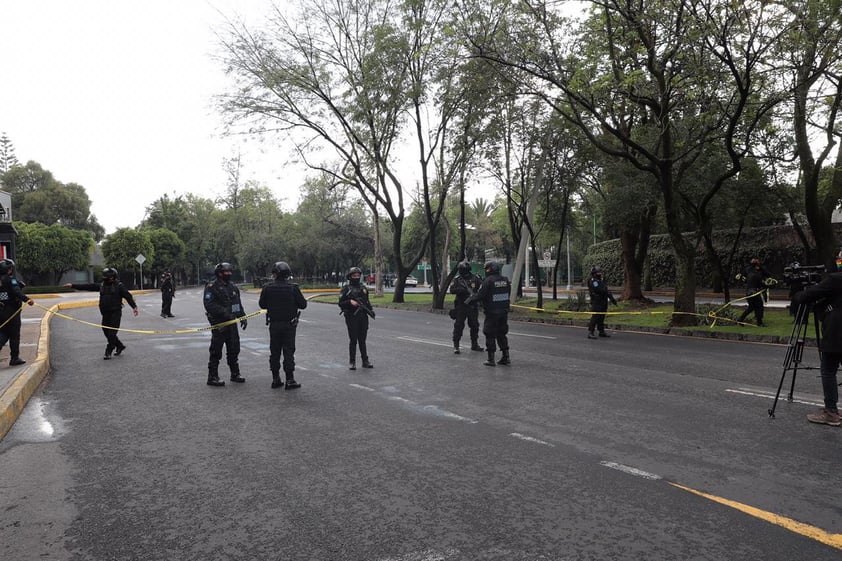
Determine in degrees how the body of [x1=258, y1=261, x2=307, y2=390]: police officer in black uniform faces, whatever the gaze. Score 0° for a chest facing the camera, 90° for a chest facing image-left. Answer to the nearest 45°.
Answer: approximately 180°

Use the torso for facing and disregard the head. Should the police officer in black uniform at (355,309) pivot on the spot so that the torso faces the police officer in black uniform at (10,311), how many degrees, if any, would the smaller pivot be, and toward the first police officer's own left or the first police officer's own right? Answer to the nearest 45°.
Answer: approximately 90° to the first police officer's own right

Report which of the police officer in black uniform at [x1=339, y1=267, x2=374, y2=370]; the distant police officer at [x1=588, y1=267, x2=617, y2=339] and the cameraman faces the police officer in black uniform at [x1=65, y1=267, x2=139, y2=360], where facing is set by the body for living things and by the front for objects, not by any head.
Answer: the cameraman

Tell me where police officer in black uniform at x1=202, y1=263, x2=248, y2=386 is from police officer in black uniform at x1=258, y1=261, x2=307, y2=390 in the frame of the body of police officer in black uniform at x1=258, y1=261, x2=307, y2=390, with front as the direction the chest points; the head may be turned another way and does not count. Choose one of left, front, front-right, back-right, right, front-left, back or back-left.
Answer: front-left

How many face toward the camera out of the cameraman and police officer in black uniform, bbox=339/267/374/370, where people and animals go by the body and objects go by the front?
1

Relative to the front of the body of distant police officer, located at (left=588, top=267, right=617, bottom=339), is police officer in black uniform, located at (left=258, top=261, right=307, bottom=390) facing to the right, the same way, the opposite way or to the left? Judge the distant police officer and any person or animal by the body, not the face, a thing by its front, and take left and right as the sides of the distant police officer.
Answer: the opposite way

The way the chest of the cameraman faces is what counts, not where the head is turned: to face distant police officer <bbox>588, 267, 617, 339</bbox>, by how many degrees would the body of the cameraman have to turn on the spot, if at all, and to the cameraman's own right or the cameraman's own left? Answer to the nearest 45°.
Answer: approximately 45° to the cameraman's own right

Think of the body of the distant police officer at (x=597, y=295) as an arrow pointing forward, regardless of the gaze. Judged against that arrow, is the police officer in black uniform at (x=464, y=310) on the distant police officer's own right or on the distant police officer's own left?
on the distant police officer's own right

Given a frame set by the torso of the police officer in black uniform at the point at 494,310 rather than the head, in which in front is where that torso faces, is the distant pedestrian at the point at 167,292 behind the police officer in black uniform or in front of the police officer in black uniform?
in front

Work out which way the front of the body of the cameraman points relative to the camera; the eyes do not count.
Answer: to the viewer's left
